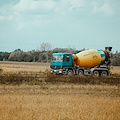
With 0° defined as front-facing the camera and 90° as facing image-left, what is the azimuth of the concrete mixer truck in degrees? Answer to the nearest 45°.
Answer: approximately 45°
